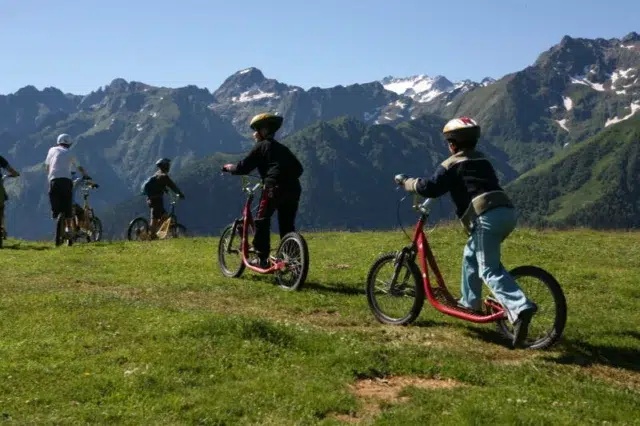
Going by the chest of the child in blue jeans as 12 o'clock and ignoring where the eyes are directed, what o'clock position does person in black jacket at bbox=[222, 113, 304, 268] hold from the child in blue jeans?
The person in black jacket is roughly at 12 o'clock from the child in blue jeans.

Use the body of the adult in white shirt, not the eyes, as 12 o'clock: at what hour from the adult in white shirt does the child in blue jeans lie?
The child in blue jeans is roughly at 4 o'clock from the adult in white shirt.

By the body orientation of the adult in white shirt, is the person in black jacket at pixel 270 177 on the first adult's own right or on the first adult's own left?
on the first adult's own right

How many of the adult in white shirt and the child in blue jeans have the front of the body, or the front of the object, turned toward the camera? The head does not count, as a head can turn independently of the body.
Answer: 0

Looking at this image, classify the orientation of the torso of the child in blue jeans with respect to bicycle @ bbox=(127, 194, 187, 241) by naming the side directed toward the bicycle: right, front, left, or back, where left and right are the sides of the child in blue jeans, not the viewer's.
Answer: front

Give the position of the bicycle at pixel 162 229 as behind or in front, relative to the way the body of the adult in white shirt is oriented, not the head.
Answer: in front

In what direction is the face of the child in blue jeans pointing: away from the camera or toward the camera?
away from the camera

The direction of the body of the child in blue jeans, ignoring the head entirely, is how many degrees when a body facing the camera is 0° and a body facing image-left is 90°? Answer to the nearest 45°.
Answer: approximately 135°

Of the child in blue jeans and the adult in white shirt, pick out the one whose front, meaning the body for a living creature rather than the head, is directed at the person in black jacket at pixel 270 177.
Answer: the child in blue jeans

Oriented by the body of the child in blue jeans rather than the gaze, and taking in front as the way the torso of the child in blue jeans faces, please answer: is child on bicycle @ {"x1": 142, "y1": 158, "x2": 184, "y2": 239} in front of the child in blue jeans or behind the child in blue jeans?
in front

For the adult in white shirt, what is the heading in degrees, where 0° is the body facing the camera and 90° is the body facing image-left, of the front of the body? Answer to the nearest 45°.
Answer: approximately 225°
